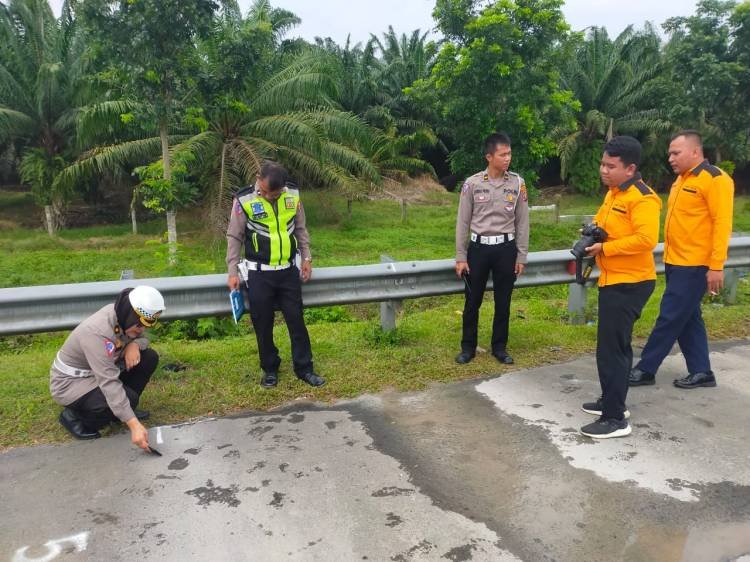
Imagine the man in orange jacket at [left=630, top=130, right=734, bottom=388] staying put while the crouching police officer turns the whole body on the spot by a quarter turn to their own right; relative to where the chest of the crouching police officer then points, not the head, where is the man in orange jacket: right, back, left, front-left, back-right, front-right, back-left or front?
back-left

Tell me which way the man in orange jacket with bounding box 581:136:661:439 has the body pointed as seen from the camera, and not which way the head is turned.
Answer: to the viewer's left

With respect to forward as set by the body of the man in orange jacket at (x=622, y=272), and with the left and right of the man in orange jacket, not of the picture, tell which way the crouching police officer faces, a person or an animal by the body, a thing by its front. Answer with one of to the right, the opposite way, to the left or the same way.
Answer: the opposite way

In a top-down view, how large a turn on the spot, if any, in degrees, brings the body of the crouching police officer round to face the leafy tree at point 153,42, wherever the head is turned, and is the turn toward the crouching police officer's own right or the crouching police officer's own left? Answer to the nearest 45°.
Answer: approximately 135° to the crouching police officer's own left

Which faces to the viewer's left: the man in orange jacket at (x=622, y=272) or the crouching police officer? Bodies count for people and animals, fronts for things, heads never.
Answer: the man in orange jacket

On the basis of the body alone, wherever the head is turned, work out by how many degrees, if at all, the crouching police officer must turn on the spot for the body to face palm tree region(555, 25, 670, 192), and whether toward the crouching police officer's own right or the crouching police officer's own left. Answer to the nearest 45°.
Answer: approximately 90° to the crouching police officer's own left

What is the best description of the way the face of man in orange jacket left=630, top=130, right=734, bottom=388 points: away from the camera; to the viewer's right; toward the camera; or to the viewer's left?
to the viewer's left

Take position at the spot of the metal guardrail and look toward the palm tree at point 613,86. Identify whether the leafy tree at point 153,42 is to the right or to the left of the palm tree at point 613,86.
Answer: left

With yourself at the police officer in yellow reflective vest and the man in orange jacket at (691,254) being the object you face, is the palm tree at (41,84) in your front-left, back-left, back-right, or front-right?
back-left

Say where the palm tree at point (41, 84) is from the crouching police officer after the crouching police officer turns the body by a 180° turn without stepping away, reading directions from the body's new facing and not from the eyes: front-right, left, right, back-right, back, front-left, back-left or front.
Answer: front-right

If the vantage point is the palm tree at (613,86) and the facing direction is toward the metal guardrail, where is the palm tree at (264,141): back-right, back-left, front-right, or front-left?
front-right

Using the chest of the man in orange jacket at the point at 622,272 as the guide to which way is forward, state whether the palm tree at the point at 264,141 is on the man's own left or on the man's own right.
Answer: on the man's own right

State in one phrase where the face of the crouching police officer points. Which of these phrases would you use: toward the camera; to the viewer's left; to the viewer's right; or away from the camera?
to the viewer's right

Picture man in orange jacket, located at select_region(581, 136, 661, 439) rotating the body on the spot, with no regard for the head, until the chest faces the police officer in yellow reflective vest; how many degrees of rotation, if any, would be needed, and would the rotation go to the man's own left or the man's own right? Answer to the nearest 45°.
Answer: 0° — they already face them

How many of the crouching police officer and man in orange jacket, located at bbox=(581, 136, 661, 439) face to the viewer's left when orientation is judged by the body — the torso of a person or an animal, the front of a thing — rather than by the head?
1

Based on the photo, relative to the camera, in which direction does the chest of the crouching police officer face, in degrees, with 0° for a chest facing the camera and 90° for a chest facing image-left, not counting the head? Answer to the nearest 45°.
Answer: approximately 315°

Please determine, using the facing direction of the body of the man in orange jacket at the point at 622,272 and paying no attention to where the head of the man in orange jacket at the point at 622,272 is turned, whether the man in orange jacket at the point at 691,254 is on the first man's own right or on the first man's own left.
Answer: on the first man's own right
